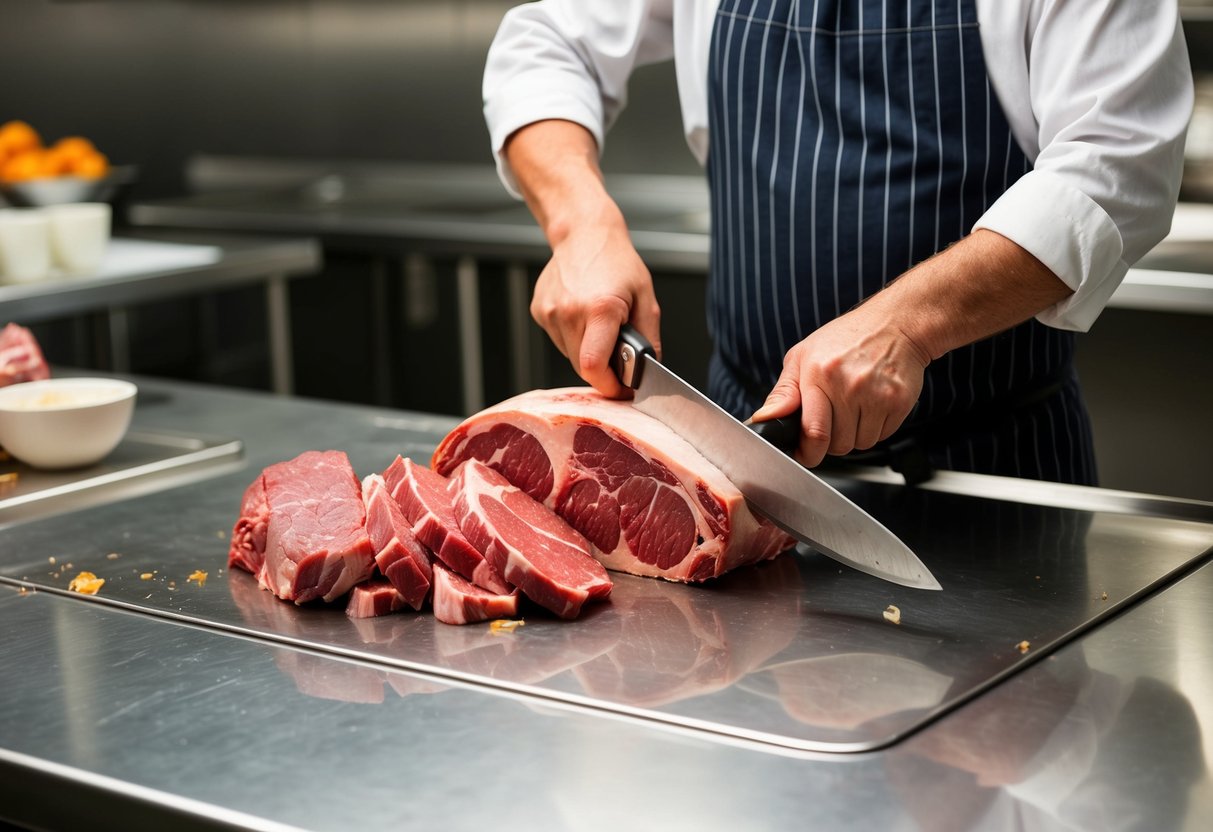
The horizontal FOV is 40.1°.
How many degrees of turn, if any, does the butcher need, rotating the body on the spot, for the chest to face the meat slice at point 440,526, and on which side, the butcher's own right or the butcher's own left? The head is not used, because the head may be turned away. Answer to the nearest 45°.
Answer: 0° — they already face it

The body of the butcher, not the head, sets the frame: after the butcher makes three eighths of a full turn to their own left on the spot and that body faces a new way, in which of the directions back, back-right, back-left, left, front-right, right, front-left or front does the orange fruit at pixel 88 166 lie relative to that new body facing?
back-left

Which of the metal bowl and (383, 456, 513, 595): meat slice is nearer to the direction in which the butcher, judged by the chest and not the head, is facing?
the meat slice

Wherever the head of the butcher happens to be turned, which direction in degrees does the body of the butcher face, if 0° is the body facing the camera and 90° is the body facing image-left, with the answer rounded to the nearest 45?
approximately 45°

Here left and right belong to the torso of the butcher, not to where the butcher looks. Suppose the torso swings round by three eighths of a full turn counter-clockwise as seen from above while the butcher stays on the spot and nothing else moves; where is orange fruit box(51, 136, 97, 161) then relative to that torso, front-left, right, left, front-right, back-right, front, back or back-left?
back-left
